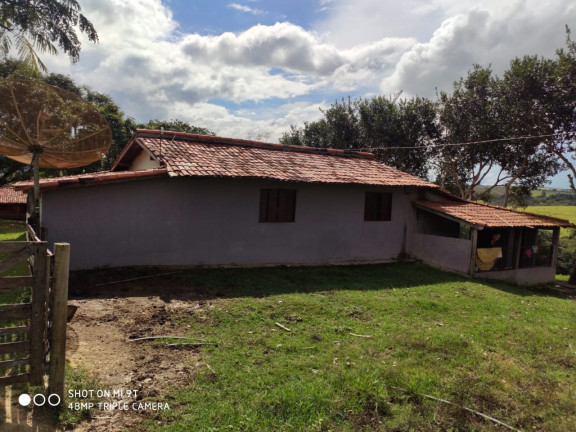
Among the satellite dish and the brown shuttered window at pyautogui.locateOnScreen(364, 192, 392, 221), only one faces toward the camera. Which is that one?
the brown shuttered window

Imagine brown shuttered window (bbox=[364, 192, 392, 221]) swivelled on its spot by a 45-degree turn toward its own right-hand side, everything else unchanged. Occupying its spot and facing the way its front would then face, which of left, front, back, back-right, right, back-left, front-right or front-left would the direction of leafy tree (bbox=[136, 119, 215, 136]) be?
right

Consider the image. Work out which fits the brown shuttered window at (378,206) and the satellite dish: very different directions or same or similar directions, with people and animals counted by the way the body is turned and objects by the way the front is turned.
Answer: very different directions

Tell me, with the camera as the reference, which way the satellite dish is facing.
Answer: facing away from the viewer and to the right of the viewer

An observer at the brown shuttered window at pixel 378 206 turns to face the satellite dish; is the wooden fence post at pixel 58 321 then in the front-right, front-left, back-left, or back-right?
front-left

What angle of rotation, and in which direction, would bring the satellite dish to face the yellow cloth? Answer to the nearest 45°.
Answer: approximately 45° to its right

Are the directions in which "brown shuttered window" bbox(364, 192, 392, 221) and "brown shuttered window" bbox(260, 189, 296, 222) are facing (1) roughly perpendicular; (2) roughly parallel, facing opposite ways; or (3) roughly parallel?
roughly parallel

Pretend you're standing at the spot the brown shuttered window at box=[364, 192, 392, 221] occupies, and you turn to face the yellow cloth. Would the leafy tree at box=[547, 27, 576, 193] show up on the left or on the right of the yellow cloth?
left

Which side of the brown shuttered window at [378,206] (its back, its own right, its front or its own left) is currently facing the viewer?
front

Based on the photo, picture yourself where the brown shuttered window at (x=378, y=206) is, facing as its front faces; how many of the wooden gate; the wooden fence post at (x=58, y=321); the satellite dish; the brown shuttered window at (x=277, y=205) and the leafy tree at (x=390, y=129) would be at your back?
1

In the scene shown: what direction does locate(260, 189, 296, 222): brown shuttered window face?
toward the camera

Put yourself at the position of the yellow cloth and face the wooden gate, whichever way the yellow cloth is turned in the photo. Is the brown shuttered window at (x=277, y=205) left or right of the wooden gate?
right
